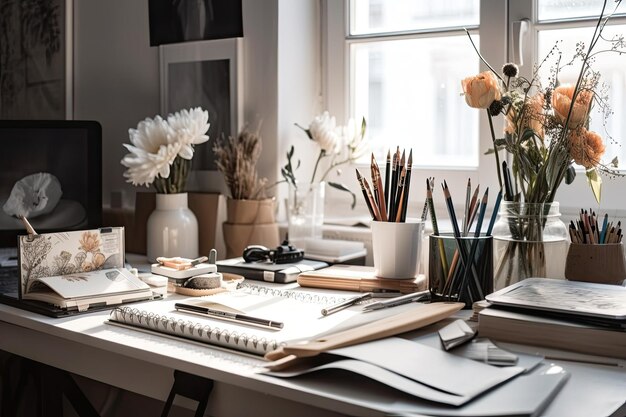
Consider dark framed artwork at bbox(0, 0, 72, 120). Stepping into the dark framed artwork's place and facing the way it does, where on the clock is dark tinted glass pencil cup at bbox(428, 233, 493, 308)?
The dark tinted glass pencil cup is roughly at 11 o'clock from the dark framed artwork.

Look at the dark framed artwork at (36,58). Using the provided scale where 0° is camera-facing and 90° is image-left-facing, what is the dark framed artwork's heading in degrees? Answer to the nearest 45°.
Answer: approximately 0°

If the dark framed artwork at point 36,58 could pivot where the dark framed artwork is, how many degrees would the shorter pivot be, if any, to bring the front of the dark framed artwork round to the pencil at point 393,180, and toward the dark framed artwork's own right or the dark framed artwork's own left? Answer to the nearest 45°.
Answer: approximately 45° to the dark framed artwork's own left

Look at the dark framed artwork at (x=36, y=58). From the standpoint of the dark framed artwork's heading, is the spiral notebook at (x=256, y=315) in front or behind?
in front

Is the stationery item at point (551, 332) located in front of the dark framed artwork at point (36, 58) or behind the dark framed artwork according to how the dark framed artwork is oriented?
in front

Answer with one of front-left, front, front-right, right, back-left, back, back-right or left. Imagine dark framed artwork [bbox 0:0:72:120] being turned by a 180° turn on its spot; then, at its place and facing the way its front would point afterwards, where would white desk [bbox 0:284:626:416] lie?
back

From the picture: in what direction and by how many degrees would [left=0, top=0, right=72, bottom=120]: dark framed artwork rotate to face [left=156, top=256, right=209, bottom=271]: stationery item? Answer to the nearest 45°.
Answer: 0° — it already faces it

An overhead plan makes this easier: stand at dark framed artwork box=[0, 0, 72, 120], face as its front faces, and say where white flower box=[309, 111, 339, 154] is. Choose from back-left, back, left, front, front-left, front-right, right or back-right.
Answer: front-left

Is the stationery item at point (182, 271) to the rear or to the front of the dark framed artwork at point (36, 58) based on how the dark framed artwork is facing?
to the front

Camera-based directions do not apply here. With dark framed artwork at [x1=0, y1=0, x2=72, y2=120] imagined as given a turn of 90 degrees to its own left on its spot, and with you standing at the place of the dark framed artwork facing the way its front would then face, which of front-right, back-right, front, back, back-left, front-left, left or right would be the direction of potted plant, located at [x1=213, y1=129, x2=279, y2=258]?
front-right

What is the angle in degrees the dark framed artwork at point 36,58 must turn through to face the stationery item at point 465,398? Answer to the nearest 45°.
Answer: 0° — it already faces it
